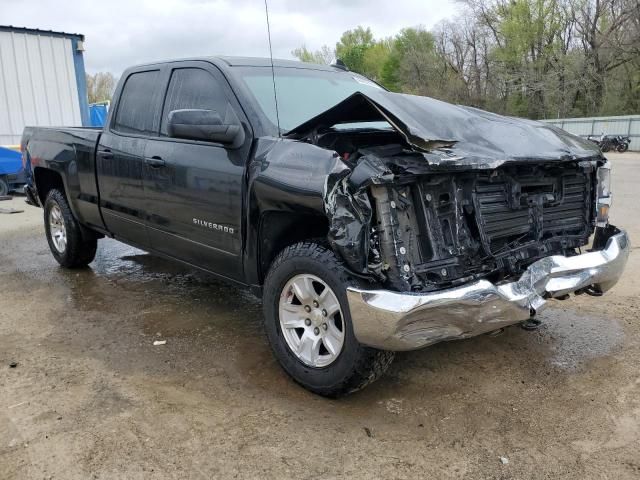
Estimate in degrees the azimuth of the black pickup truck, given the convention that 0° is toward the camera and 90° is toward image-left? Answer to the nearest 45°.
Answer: approximately 315°

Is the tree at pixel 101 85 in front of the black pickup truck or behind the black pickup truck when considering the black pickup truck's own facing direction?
behind

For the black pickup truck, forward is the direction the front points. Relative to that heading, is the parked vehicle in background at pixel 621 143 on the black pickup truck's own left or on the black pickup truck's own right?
on the black pickup truck's own left

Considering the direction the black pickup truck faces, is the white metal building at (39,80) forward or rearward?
rearward

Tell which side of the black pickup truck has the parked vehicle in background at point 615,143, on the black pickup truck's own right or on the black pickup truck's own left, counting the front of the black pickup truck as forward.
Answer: on the black pickup truck's own left

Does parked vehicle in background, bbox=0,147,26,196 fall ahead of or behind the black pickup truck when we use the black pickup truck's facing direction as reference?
behind
